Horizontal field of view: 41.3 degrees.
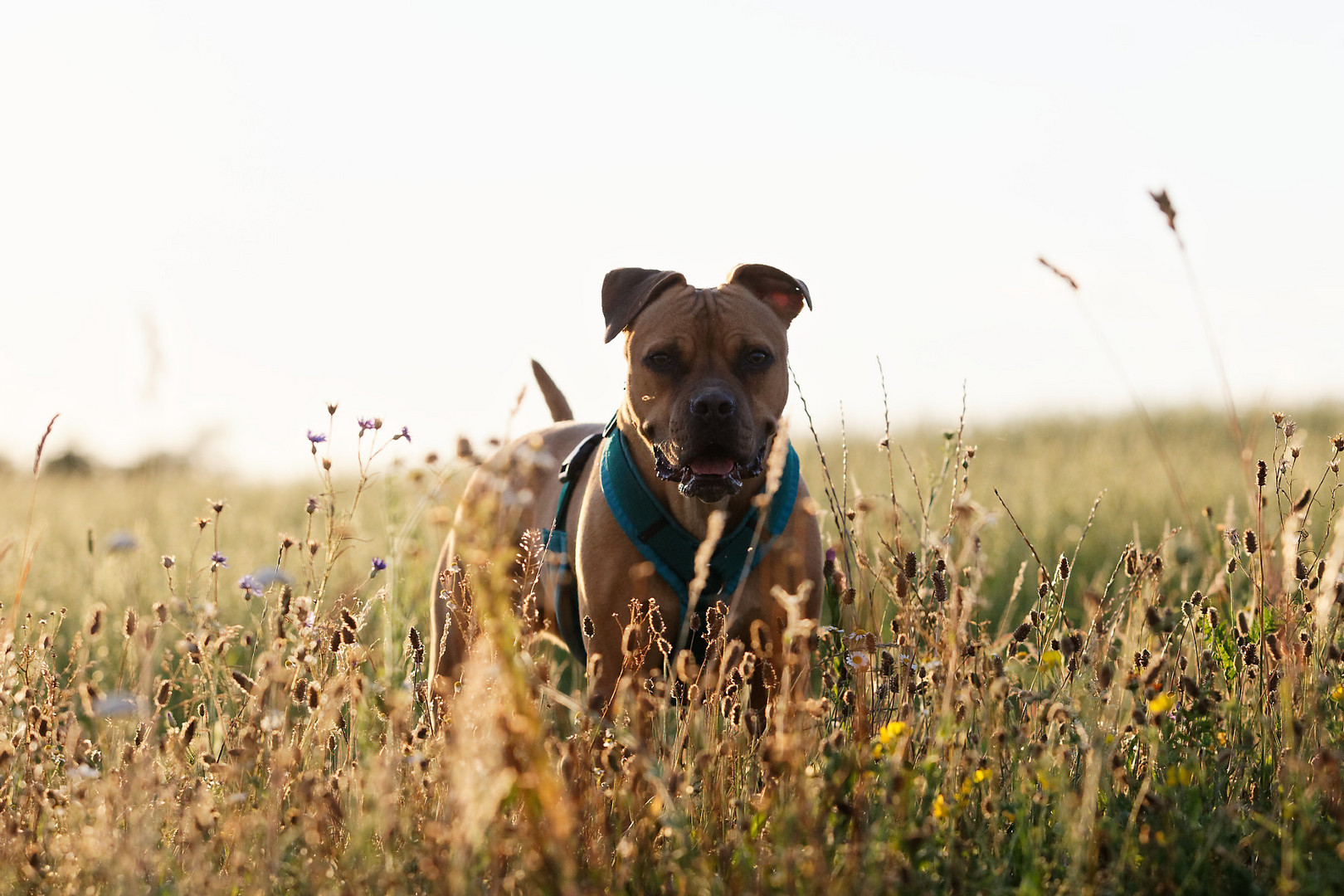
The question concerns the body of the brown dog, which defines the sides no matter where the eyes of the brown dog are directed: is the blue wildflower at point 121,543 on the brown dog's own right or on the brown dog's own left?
on the brown dog's own right

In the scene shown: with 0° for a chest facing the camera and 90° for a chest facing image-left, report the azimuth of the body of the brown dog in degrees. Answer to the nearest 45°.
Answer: approximately 315°

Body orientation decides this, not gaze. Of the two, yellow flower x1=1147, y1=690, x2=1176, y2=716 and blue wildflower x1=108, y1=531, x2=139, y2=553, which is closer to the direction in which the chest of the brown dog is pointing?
the yellow flower
